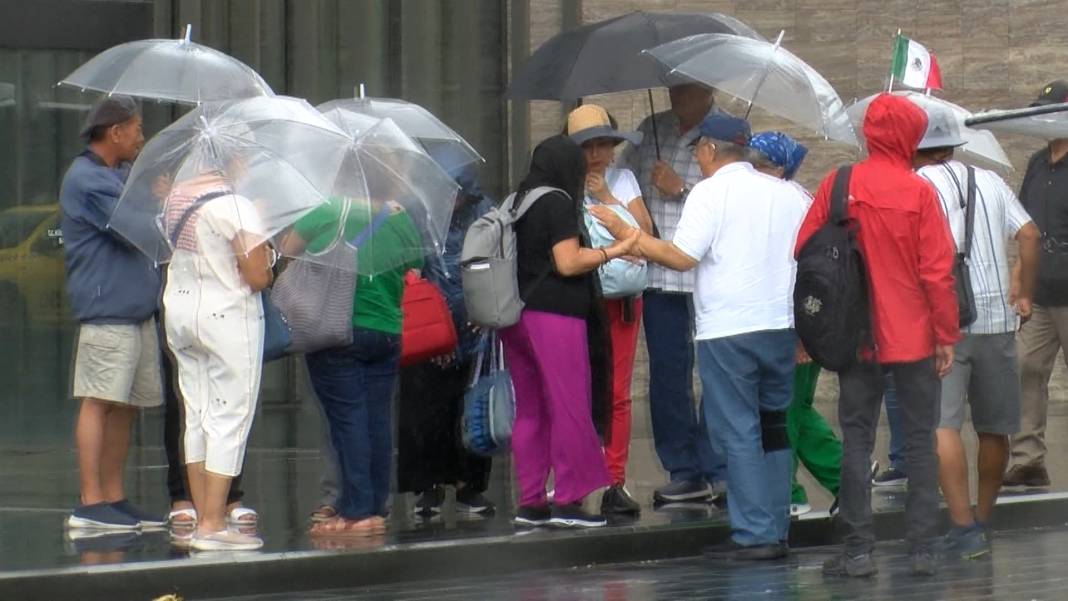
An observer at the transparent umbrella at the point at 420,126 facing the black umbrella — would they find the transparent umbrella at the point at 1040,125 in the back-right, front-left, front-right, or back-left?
front-right

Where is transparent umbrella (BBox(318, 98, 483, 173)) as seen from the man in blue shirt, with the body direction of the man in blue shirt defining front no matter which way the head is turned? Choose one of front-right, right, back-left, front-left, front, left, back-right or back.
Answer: front

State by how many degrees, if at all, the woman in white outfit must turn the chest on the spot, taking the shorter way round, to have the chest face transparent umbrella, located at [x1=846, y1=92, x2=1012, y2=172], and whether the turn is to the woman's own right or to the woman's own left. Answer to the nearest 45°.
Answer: approximately 45° to the woman's own right

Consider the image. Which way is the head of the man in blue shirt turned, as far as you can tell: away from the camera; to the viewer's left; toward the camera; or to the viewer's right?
to the viewer's right

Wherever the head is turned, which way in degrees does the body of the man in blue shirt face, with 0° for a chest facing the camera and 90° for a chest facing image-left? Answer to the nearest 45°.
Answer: approximately 270°

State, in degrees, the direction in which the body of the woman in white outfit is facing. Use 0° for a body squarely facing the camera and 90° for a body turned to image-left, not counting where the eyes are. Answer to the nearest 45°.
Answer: approximately 225°

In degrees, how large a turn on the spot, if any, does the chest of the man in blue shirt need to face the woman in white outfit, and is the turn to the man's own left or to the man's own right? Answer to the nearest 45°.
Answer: approximately 45° to the man's own right

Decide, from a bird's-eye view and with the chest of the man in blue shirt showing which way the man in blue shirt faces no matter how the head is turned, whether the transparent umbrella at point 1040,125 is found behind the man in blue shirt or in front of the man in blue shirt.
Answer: in front

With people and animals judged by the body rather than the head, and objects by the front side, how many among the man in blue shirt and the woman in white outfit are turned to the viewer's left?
0

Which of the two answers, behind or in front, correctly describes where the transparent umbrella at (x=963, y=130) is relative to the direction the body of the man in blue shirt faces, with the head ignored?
in front
